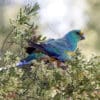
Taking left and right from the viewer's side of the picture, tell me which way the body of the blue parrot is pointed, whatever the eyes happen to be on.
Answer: facing to the right of the viewer
